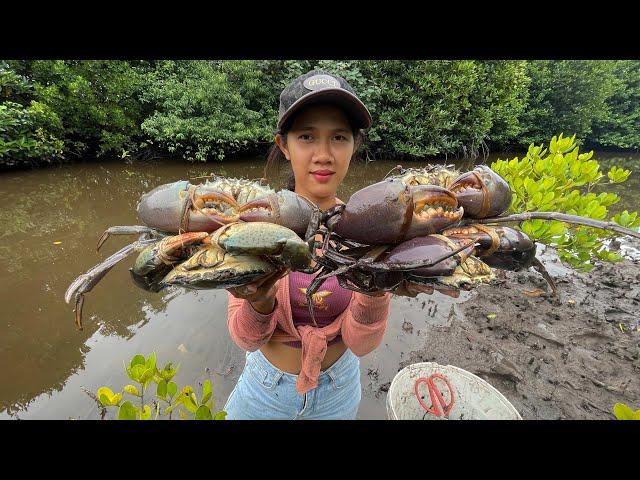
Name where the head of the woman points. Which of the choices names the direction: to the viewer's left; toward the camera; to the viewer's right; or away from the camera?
toward the camera

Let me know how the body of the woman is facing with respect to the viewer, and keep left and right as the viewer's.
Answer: facing the viewer

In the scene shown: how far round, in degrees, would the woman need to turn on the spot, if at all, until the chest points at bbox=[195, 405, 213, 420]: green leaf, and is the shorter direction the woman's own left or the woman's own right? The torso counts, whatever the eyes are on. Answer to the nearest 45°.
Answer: approximately 45° to the woman's own right

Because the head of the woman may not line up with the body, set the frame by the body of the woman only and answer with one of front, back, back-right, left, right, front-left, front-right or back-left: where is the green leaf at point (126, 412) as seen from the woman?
front-right

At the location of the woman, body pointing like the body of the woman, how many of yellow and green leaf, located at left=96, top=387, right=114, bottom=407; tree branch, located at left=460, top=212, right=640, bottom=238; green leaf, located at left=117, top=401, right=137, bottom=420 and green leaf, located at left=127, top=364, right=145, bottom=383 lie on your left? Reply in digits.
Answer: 1
